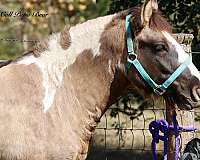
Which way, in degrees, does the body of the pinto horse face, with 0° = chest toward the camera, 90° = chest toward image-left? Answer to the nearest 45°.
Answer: approximately 270°
